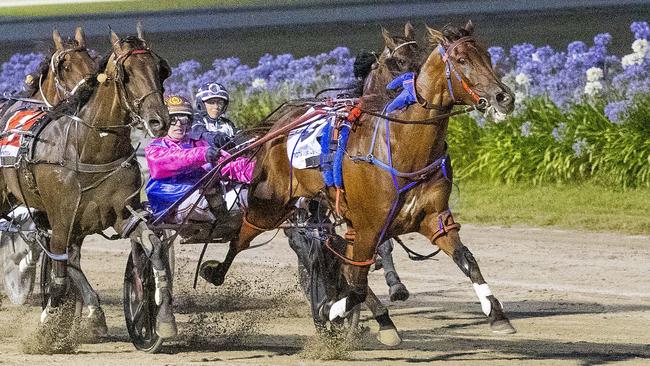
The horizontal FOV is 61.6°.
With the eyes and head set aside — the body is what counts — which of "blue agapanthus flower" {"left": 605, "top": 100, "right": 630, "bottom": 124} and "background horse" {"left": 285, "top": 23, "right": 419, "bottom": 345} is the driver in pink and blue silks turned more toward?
the background horse

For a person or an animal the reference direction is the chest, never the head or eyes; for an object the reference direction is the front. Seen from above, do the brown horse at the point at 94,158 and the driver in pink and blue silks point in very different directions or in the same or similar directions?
same or similar directions

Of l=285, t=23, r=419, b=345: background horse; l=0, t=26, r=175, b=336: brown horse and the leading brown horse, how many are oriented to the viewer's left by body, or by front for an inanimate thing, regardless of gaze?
0

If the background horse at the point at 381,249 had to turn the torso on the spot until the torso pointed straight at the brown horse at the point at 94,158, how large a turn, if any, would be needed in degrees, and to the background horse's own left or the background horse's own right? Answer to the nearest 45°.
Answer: approximately 135° to the background horse's own right

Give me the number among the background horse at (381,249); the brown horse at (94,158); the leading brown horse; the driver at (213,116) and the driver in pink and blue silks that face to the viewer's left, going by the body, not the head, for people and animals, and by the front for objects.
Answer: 0

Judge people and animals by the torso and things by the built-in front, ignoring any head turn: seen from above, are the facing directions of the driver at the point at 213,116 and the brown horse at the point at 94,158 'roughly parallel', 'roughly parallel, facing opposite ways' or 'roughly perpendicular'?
roughly parallel

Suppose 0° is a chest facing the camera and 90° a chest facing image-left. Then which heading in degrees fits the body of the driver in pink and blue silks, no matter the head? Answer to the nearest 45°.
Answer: approximately 315°

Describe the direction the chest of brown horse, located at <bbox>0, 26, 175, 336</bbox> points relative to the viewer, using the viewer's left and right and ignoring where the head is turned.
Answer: facing the viewer and to the right of the viewer

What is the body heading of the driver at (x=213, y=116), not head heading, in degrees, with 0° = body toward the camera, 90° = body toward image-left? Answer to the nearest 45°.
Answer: approximately 315°

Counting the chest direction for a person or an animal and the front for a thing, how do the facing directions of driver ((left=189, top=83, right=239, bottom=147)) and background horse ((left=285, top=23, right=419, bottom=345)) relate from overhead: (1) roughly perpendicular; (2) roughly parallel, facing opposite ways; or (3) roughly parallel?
roughly parallel

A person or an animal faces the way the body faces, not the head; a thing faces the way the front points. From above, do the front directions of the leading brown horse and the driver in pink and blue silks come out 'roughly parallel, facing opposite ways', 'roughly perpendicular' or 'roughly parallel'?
roughly parallel
